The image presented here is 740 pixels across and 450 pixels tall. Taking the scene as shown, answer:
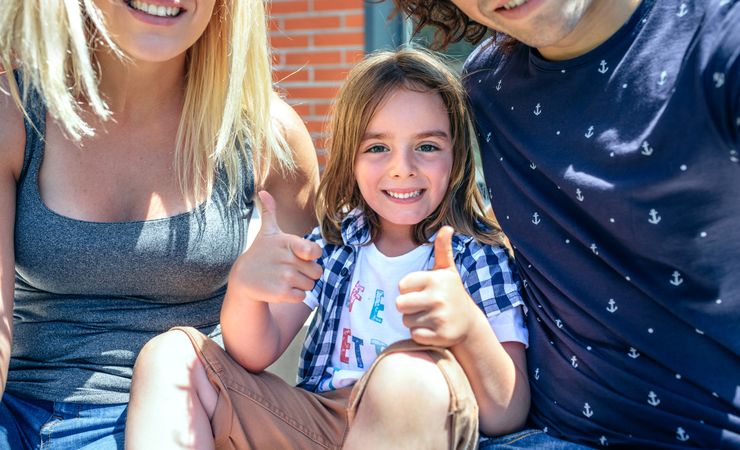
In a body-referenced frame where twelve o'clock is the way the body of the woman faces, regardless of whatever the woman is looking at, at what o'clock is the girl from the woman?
The girl is roughly at 10 o'clock from the woman.

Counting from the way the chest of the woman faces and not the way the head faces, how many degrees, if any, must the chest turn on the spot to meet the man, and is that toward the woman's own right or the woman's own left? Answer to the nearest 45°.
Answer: approximately 45° to the woman's own left

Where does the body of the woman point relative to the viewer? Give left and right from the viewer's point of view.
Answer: facing the viewer

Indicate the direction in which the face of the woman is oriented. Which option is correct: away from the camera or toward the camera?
toward the camera

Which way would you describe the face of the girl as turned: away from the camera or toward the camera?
toward the camera
